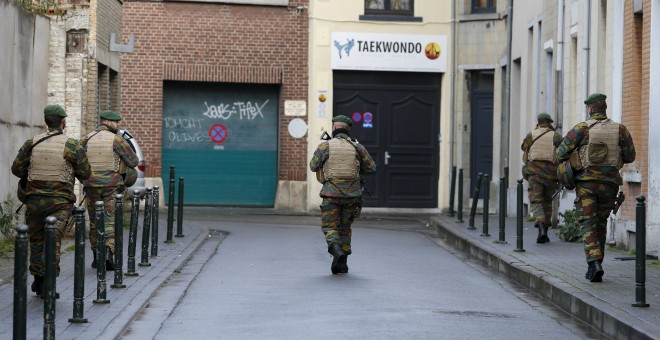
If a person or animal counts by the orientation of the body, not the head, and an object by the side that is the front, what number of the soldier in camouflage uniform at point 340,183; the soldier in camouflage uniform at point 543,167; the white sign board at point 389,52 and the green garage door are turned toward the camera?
2

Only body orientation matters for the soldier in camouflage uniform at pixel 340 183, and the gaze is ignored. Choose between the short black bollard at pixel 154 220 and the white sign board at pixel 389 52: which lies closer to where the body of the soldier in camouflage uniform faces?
the white sign board

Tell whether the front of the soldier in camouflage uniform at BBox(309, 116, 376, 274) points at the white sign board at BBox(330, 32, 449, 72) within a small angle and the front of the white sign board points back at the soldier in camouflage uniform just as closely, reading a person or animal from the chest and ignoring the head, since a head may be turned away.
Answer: yes

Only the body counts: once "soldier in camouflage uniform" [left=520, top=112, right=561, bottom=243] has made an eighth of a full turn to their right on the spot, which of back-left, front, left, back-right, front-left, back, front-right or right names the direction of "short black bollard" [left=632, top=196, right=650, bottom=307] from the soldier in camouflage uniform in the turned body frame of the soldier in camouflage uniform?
back-right

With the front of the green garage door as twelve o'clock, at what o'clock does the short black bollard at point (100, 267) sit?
The short black bollard is roughly at 12 o'clock from the green garage door.

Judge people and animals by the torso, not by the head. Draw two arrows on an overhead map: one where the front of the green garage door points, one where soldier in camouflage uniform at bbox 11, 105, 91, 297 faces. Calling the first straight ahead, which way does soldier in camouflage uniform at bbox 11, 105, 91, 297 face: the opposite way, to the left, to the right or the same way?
the opposite way

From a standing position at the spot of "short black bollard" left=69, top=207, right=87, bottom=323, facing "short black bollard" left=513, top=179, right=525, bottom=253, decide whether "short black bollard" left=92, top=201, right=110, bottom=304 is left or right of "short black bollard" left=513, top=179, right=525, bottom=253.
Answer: left

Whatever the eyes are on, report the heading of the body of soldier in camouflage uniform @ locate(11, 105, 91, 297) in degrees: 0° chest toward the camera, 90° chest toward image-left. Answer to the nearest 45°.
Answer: approximately 180°

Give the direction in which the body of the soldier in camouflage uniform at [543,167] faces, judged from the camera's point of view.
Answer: away from the camera

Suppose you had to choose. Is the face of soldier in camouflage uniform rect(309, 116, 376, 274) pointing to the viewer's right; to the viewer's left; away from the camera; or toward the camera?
away from the camera

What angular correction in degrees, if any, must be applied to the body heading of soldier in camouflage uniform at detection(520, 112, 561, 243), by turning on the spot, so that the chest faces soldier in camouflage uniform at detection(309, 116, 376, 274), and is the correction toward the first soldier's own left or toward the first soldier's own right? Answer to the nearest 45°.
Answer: approximately 135° to the first soldier's own left

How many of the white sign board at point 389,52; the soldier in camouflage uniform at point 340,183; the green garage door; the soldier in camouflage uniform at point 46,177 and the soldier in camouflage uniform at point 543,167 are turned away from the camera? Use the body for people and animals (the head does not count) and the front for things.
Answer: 3

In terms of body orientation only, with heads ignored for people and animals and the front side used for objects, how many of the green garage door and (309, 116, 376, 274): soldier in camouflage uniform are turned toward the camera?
1

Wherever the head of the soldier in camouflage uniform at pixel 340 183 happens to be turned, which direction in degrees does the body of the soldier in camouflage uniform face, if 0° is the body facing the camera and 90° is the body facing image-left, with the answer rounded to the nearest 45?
approximately 180°

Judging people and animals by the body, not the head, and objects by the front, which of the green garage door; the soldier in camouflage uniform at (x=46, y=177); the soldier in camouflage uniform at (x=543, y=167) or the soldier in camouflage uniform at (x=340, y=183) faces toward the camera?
the green garage door
